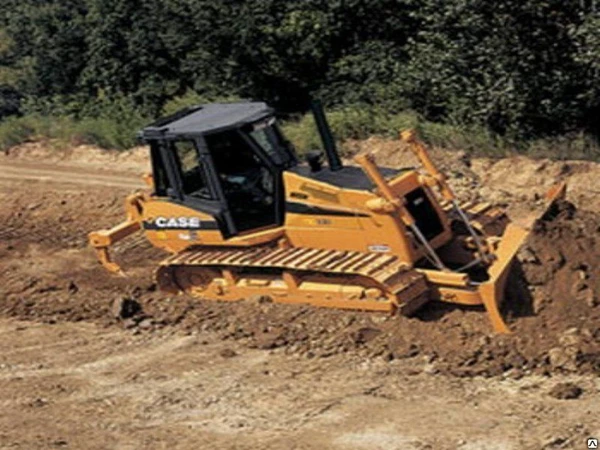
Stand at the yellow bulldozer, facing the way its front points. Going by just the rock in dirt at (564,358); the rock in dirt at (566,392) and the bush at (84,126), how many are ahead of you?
2

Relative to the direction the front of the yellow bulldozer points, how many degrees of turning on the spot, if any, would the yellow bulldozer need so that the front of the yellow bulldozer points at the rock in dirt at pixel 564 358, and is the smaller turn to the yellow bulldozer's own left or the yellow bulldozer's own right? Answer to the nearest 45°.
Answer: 0° — it already faces it

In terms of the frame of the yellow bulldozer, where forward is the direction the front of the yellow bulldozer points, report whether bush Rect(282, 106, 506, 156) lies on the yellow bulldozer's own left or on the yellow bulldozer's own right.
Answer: on the yellow bulldozer's own left

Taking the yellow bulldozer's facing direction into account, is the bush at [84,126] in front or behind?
behind

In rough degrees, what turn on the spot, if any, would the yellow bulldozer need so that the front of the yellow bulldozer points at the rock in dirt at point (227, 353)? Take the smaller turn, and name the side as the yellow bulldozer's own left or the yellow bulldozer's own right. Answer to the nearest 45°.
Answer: approximately 90° to the yellow bulldozer's own right

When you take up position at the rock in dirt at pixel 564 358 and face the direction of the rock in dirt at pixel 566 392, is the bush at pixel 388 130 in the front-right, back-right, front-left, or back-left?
back-right

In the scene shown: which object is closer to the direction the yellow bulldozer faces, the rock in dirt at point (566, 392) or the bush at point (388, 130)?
the rock in dirt

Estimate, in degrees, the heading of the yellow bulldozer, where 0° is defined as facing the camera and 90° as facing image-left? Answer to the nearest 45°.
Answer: approximately 315°
